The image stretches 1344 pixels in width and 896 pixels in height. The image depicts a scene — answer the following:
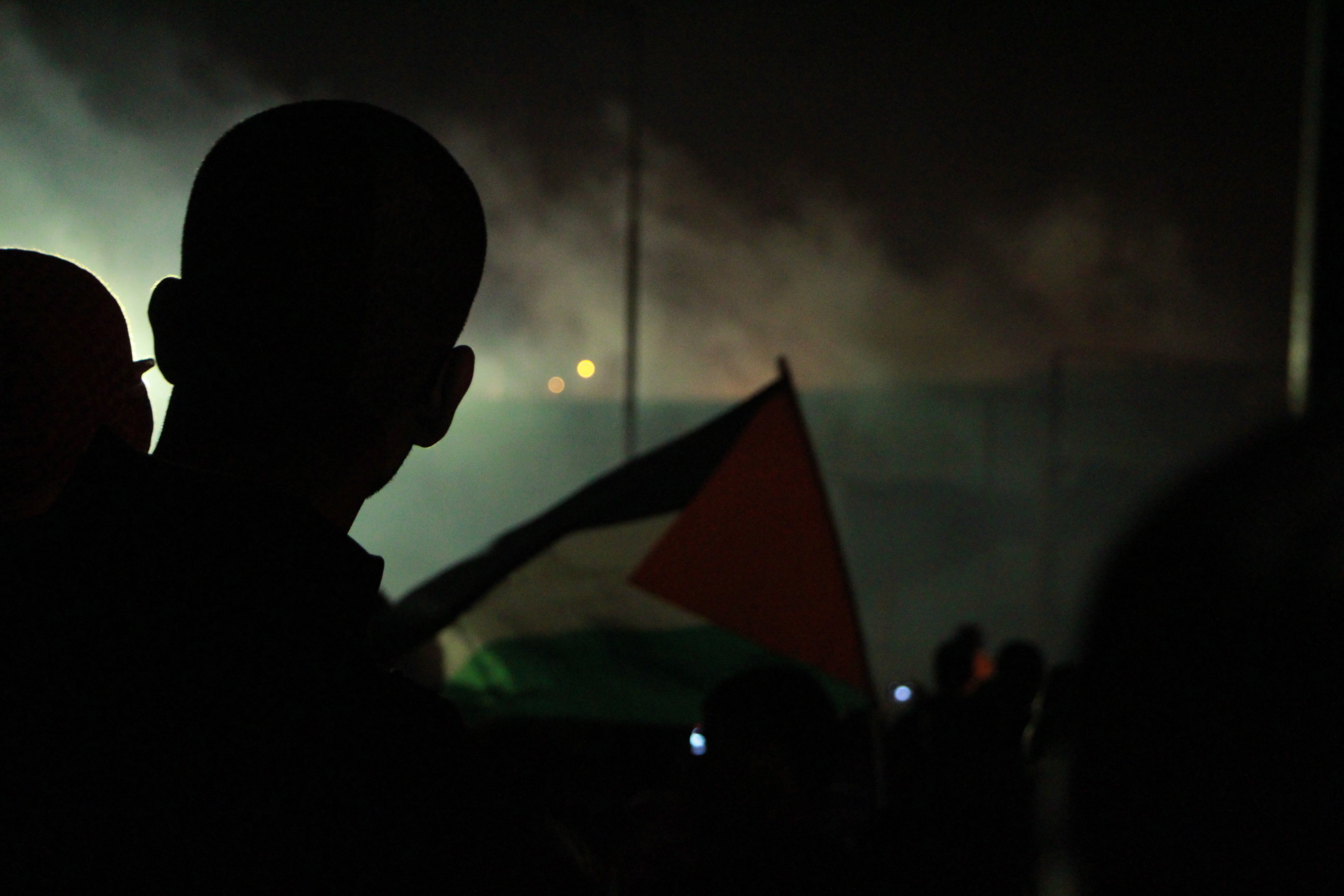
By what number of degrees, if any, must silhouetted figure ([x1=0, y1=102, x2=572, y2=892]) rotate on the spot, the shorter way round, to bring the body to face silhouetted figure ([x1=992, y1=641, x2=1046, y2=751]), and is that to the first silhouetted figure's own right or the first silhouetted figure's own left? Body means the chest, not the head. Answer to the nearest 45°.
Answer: approximately 45° to the first silhouetted figure's own right

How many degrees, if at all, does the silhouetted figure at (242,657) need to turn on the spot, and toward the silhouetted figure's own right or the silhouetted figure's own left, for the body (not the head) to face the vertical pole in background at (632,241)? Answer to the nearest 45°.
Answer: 0° — they already face it

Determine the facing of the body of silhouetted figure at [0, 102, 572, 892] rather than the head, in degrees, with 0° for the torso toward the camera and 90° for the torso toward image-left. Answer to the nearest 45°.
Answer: approximately 180°
